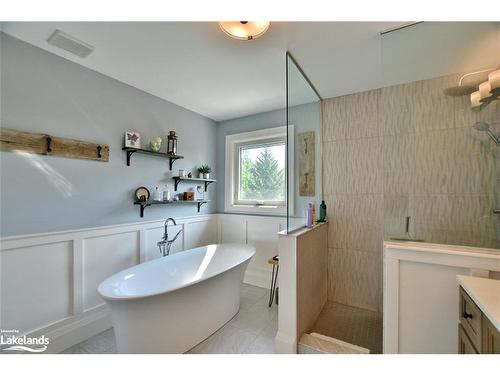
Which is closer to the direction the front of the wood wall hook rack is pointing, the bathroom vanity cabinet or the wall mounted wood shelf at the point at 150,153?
the bathroom vanity cabinet

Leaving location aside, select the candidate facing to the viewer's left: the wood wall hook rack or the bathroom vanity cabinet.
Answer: the bathroom vanity cabinet

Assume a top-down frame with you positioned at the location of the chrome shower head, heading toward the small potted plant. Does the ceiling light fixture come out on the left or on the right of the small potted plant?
left

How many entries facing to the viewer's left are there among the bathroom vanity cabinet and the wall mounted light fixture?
2

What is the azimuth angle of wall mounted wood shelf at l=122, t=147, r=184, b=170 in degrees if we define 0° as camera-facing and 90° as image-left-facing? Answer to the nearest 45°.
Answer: approximately 315°

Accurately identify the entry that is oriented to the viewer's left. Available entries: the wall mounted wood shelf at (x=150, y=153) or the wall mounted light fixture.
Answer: the wall mounted light fixture

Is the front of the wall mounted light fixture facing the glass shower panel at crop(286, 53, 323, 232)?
yes

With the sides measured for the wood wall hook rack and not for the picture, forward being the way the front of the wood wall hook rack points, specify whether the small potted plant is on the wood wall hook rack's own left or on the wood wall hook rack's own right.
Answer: on the wood wall hook rack's own left

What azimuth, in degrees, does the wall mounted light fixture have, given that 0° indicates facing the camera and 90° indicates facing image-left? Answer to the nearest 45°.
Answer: approximately 90°

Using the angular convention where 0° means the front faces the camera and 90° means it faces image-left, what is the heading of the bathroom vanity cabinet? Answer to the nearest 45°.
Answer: approximately 90°

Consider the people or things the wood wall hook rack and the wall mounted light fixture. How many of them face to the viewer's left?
1
